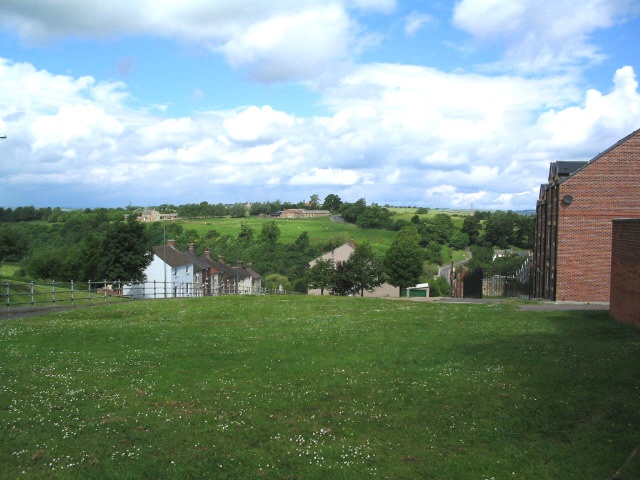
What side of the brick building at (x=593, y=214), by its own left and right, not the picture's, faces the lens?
left
